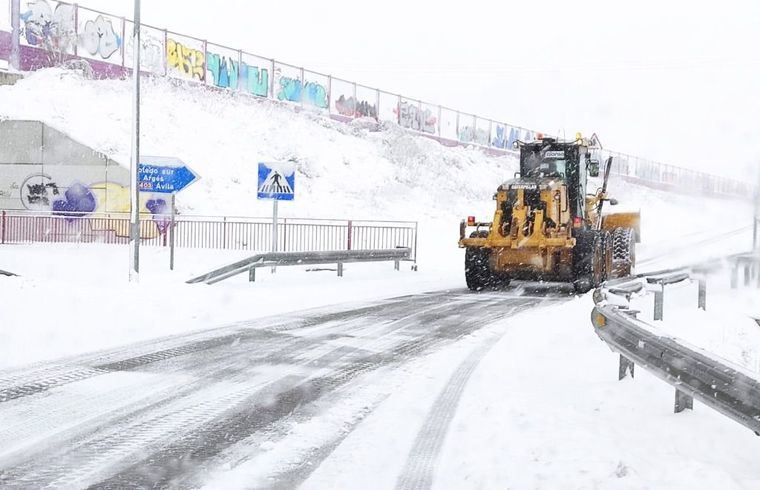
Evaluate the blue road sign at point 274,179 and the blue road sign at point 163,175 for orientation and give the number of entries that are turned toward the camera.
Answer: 2

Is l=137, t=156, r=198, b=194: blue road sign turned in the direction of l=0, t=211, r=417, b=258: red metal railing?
no

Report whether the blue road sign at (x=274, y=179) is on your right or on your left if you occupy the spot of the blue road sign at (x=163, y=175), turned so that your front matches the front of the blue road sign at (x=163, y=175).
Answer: on your left

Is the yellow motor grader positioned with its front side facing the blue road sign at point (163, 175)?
no

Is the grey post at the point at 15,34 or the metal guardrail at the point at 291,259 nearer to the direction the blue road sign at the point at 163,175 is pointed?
the metal guardrail

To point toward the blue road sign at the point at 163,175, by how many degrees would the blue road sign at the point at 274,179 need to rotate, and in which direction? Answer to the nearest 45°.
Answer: approximately 90° to its right

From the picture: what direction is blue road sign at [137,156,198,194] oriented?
toward the camera

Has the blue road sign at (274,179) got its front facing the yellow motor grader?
no

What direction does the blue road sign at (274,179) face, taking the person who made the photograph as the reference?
facing the viewer

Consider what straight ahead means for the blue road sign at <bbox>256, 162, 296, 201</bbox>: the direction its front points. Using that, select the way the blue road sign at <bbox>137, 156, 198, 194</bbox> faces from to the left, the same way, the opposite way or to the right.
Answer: the same way
